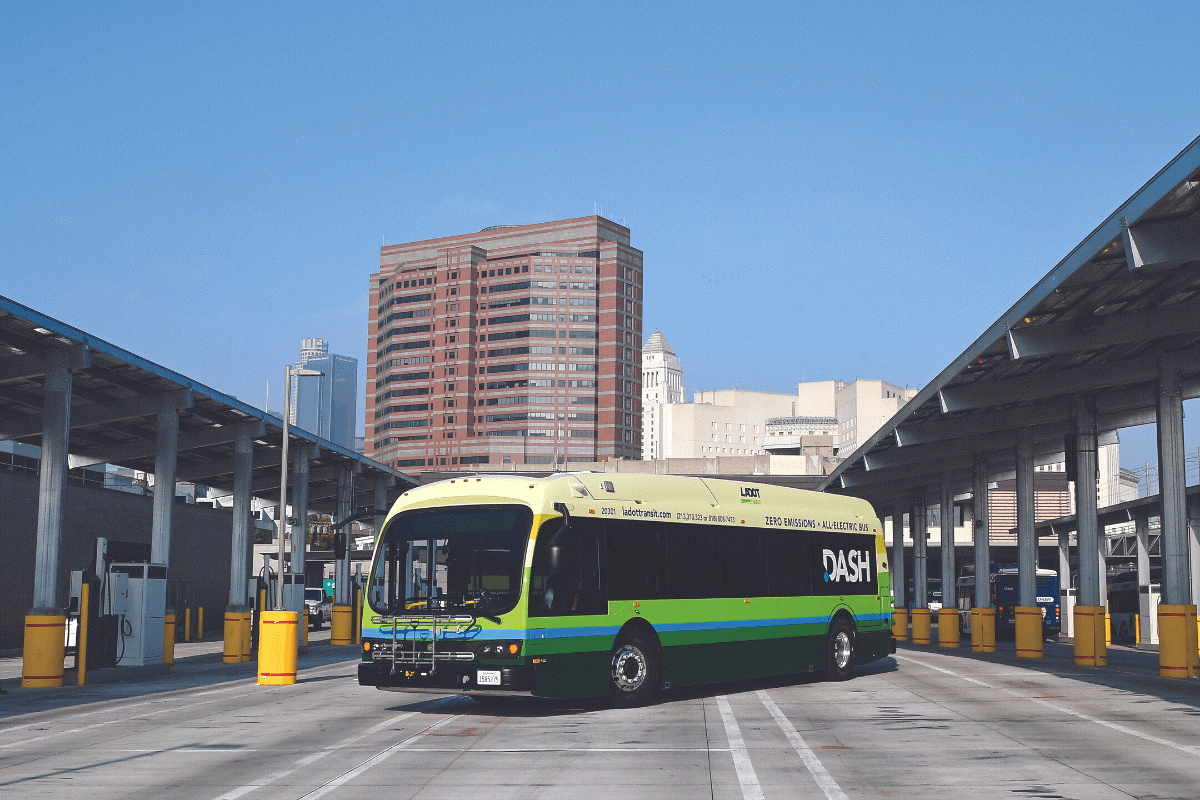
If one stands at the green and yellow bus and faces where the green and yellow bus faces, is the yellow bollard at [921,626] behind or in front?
behind

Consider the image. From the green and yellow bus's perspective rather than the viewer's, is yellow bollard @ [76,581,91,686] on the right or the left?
on its right

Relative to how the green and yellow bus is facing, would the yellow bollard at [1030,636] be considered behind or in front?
behind

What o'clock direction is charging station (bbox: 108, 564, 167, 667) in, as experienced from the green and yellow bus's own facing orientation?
The charging station is roughly at 3 o'clock from the green and yellow bus.

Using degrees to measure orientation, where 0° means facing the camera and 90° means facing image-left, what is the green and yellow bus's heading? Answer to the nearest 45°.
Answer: approximately 45°

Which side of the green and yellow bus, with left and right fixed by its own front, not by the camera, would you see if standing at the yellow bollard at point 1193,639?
back

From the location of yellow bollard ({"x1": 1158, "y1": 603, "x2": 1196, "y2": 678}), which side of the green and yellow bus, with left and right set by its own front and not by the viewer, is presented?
back

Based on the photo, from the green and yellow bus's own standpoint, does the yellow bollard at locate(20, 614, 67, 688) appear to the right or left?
on its right

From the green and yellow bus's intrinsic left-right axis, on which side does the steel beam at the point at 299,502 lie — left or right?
on its right

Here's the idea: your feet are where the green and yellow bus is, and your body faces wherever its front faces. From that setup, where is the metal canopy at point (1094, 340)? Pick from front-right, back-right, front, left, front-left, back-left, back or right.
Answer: back

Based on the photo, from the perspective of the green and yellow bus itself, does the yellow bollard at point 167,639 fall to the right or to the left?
on its right

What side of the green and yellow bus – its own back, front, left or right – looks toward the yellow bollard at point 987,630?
back
